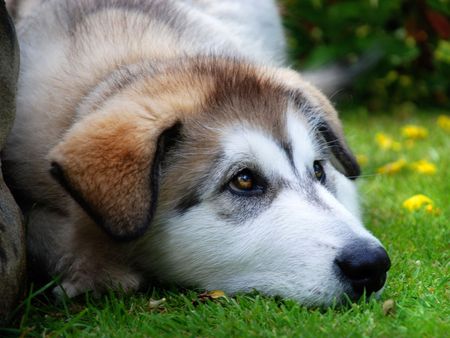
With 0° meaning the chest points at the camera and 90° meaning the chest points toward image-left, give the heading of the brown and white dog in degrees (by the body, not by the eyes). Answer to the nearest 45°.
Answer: approximately 315°

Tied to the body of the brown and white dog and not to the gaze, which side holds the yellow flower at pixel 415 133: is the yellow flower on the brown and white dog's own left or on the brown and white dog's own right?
on the brown and white dog's own left

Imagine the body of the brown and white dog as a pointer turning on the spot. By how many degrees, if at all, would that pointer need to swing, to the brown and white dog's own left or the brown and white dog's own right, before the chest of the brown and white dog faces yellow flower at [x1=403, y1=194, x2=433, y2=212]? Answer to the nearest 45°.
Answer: approximately 90° to the brown and white dog's own left

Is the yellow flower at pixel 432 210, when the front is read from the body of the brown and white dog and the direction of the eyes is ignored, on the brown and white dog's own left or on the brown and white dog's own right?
on the brown and white dog's own left

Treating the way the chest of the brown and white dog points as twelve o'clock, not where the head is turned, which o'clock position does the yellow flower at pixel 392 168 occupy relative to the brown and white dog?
The yellow flower is roughly at 9 o'clock from the brown and white dog.

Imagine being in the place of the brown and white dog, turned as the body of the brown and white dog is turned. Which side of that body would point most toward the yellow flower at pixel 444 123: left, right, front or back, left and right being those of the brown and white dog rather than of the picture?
left

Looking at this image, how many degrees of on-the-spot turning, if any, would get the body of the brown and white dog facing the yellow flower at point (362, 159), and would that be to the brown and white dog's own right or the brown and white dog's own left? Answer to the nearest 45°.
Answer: approximately 90° to the brown and white dog's own left

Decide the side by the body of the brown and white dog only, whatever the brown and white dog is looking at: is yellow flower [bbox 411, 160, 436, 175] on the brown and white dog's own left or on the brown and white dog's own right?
on the brown and white dog's own left
